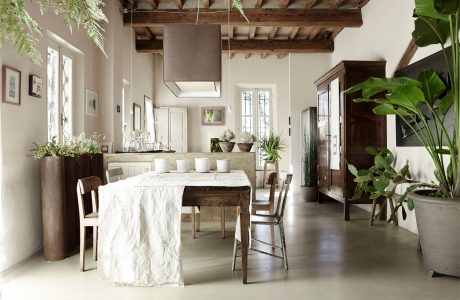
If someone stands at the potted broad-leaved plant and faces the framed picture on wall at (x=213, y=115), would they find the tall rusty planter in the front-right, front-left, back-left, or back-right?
front-left

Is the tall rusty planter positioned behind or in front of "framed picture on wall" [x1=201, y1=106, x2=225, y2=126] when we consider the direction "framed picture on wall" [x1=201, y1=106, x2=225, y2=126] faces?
in front

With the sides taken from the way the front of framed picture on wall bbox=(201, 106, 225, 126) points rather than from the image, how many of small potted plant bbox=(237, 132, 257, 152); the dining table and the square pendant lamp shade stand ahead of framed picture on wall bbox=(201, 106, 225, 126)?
3

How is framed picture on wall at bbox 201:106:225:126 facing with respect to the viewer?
toward the camera

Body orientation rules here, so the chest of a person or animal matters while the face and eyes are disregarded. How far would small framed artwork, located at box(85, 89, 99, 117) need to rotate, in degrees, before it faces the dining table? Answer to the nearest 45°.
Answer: approximately 45° to its right

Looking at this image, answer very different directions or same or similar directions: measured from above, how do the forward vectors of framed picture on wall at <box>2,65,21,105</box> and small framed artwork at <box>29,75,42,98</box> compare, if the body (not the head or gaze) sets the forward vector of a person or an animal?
same or similar directions

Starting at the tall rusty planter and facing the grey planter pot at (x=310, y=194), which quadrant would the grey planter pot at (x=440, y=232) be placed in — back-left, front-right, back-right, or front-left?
front-right

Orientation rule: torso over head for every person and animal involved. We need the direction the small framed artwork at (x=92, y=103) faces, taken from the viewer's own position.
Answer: facing the viewer and to the right of the viewer

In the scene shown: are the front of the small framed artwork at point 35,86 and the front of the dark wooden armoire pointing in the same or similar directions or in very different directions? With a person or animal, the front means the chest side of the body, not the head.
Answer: very different directions

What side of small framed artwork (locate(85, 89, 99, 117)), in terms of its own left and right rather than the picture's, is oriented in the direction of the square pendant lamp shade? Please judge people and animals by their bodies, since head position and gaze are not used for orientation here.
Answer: front

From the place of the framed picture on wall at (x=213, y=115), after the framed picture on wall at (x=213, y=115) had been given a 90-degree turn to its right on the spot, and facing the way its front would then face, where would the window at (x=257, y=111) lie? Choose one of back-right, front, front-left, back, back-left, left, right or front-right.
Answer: back

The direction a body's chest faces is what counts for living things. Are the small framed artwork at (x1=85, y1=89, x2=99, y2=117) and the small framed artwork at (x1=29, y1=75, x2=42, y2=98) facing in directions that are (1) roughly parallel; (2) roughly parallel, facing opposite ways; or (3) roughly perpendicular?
roughly parallel

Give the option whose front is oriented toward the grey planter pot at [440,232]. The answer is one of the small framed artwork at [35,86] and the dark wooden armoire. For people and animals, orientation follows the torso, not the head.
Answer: the small framed artwork

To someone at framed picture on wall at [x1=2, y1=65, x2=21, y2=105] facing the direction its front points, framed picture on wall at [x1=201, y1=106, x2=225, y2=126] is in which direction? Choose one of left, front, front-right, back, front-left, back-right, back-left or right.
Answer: left

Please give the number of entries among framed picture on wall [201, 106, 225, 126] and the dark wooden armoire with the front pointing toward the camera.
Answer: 1

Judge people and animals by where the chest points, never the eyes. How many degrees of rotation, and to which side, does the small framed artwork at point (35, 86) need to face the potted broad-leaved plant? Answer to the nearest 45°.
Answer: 0° — it already faces it

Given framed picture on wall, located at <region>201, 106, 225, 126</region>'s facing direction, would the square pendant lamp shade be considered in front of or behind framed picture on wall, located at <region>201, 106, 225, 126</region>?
in front

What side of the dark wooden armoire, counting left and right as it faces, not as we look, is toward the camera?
left

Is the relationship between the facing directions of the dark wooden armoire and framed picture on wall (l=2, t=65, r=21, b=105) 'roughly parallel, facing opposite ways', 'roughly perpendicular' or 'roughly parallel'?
roughly parallel, facing opposite ways

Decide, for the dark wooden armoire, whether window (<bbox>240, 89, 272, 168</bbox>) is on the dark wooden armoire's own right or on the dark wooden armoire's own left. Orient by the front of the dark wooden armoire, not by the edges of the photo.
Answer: on the dark wooden armoire's own right
